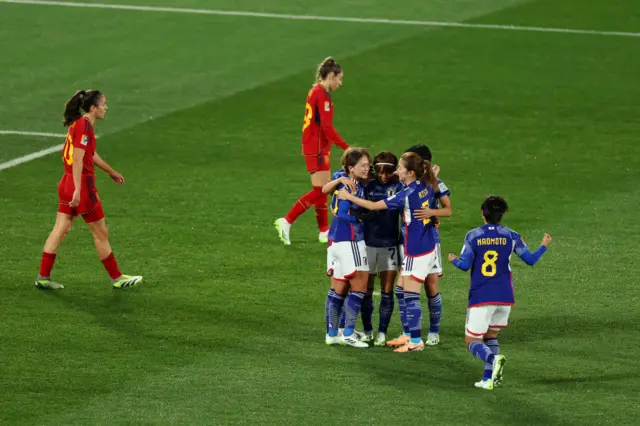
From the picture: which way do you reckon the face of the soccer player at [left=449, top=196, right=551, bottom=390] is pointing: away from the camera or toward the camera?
away from the camera

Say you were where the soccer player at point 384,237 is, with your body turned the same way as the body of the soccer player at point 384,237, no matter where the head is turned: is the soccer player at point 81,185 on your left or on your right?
on your right

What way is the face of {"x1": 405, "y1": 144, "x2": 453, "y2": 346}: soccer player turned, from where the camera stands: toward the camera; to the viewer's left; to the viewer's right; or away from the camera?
to the viewer's left

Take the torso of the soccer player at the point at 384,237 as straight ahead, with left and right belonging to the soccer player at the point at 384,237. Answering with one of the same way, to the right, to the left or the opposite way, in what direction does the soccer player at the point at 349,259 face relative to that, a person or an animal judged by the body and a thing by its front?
to the left

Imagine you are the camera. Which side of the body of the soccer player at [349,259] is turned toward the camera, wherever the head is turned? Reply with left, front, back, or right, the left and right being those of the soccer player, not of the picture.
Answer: right

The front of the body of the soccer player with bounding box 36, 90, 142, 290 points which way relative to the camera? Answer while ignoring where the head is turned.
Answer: to the viewer's right

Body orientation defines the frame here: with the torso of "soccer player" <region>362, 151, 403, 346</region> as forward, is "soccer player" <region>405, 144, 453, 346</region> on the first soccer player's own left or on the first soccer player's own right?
on the first soccer player's own left
